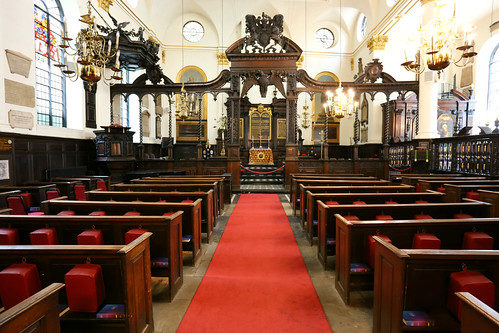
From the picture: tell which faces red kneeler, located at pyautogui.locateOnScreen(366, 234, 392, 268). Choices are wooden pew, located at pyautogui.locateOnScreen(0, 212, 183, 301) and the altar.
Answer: the altar

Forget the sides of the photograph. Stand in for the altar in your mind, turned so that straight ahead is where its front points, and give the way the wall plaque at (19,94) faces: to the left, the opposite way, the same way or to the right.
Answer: to the left

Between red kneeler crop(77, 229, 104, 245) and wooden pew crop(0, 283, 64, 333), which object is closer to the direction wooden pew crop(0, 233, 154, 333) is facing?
the red kneeler

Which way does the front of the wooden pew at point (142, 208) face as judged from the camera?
facing away from the viewer

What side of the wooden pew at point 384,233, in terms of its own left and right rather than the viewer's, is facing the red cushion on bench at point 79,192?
left

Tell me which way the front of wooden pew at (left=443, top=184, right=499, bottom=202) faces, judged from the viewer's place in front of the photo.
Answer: facing away from the viewer

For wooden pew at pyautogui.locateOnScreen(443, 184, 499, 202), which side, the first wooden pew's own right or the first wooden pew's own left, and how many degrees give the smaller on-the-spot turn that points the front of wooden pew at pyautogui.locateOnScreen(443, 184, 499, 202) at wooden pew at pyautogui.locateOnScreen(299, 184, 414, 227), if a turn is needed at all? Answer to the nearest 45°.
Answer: approximately 135° to the first wooden pew's own left

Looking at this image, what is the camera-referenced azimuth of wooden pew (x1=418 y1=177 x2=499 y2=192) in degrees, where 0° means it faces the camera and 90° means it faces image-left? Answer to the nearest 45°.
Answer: approximately 180°

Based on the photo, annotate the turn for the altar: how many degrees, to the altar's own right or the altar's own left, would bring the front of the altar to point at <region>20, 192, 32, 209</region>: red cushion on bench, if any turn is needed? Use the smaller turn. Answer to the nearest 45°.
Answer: approximately 45° to the altar's own right

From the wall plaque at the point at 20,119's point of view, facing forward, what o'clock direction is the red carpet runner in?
The red carpet runner is roughly at 1 o'clock from the wall plaque.

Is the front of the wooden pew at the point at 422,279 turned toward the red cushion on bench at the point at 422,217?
yes

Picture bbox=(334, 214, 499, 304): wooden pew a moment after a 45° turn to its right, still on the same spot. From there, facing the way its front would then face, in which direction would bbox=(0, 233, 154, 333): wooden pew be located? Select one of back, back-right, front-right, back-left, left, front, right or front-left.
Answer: back

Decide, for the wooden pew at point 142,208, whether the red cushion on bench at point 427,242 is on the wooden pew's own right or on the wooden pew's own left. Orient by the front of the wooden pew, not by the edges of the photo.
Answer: on the wooden pew's own right

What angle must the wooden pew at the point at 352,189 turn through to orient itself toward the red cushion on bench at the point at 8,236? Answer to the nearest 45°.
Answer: approximately 135° to its left

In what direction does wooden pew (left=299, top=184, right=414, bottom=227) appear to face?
away from the camera
